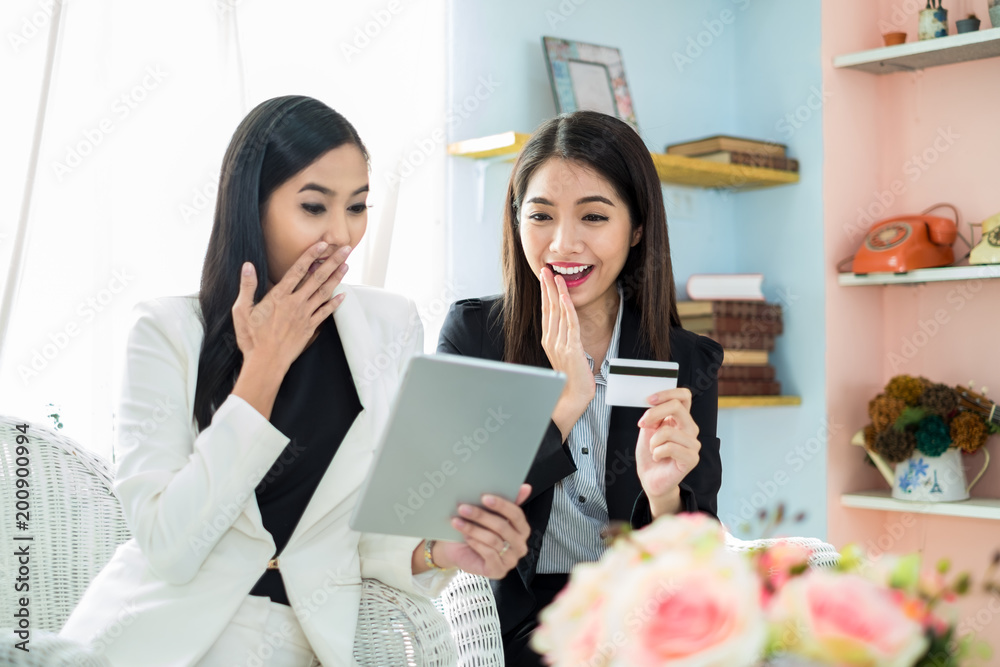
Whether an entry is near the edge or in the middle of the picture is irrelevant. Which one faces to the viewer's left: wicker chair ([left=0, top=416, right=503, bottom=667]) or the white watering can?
the white watering can

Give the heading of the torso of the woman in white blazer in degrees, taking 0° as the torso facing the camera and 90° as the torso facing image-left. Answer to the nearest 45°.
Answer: approximately 315°

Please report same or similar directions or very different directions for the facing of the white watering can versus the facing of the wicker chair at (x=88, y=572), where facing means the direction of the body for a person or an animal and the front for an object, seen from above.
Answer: very different directions

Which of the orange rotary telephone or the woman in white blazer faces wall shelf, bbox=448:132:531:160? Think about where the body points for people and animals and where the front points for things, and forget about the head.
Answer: the orange rotary telephone

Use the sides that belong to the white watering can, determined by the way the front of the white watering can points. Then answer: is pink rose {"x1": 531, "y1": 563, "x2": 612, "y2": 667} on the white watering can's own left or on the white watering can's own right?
on the white watering can's own left

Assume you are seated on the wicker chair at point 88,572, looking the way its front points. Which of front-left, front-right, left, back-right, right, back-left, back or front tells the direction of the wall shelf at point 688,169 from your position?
left

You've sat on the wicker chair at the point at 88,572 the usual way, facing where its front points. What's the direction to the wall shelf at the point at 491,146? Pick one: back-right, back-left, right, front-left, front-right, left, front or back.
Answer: left

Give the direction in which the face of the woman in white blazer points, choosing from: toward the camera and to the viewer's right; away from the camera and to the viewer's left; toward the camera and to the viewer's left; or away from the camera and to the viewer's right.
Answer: toward the camera and to the viewer's right

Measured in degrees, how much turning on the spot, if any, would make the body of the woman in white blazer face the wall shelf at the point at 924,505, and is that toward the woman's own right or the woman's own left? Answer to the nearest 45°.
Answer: approximately 90° to the woman's own left

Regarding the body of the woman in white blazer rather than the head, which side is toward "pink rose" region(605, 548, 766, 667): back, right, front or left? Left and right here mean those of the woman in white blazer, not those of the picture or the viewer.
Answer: front

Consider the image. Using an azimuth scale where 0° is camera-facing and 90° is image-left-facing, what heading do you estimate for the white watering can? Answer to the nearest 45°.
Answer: approximately 90°

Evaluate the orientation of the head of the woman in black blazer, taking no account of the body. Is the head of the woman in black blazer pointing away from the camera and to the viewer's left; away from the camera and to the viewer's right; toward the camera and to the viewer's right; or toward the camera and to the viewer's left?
toward the camera and to the viewer's left

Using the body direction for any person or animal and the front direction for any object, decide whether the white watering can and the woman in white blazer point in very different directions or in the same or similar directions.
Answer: very different directions

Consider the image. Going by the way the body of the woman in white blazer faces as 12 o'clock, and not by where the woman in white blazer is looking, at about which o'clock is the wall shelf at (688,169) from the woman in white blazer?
The wall shelf is roughly at 9 o'clock from the woman in white blazer.
